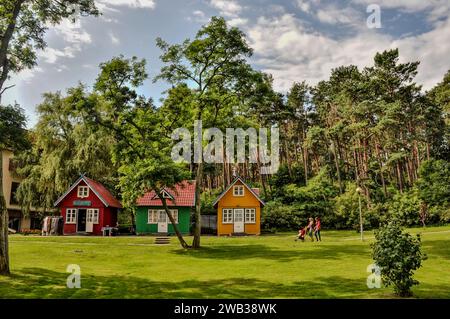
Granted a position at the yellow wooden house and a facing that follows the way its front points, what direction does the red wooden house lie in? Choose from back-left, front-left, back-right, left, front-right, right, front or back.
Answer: right

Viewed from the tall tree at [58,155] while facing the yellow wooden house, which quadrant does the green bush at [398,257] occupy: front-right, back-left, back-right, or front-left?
front-right

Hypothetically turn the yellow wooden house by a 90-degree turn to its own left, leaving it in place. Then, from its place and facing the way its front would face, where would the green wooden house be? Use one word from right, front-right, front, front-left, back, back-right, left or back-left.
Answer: back

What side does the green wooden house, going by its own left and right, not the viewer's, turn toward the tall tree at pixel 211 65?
front

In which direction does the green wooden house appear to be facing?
toward the camera

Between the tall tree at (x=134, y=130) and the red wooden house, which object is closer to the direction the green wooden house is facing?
the tall tree

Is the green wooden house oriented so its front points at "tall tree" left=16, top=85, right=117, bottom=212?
no

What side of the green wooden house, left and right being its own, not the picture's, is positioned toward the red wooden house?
right

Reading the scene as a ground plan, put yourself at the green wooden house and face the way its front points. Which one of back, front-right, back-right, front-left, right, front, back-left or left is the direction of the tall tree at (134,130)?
front

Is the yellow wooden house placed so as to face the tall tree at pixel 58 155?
no

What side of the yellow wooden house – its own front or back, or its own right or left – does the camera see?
front

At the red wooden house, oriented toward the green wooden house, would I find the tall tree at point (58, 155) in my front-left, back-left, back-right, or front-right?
back-left
